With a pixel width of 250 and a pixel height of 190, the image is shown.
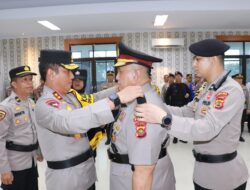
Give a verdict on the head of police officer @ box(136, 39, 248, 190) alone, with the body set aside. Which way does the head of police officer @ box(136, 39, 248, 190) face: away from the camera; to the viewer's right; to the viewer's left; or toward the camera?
to the viewer's left

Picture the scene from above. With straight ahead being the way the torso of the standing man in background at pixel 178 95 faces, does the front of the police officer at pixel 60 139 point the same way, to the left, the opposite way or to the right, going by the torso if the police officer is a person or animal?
to the left

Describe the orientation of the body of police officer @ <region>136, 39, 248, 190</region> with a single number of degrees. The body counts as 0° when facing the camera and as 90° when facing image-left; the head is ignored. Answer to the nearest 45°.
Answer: approximately 90°

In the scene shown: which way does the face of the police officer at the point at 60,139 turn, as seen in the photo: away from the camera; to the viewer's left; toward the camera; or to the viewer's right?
to the viewer's right

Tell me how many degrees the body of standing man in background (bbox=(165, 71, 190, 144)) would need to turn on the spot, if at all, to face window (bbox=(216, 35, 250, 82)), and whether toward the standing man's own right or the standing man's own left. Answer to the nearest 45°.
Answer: approximately 135° to the standing man's own left

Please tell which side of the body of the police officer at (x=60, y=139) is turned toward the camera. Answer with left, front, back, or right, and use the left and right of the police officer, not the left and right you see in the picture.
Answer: right

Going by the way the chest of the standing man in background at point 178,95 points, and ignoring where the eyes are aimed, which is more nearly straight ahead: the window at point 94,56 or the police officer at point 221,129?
the police officer
